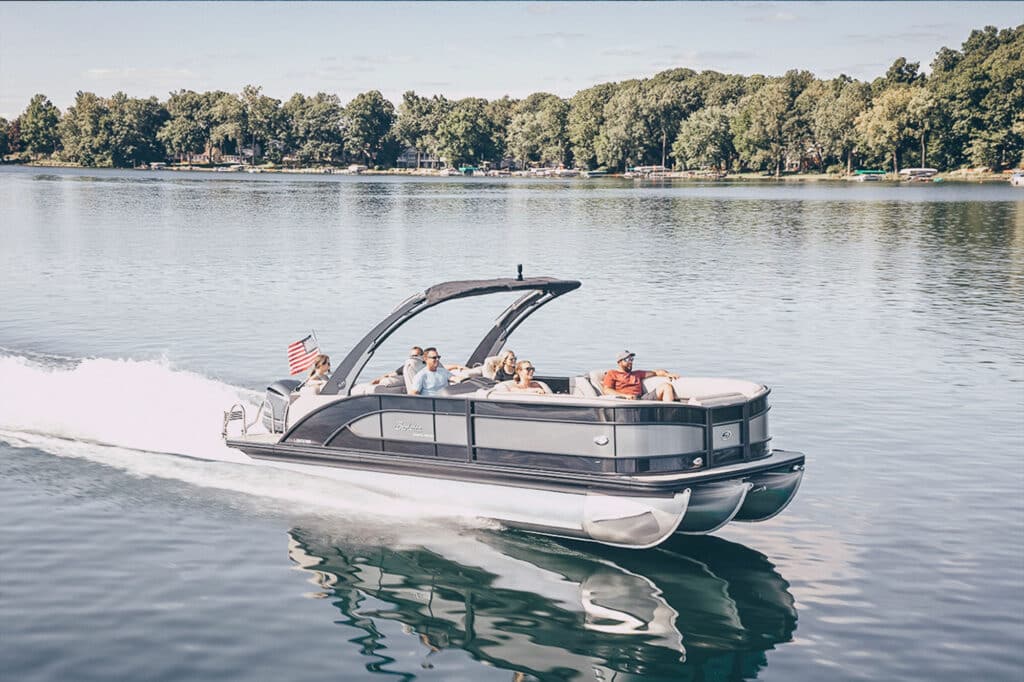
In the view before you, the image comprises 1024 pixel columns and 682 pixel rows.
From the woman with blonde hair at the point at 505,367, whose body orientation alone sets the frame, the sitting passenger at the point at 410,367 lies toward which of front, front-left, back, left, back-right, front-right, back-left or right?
back-right

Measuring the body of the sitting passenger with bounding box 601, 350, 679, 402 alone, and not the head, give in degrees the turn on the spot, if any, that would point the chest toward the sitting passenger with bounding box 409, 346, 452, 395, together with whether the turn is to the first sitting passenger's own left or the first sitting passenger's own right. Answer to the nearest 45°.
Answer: approximately 135° to the first sitting passenger's own right

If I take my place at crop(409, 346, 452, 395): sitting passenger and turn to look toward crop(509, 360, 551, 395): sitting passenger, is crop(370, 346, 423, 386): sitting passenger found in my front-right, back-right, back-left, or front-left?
back-left

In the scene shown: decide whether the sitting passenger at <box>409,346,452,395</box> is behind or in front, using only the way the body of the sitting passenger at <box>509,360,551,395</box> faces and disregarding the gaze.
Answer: behind

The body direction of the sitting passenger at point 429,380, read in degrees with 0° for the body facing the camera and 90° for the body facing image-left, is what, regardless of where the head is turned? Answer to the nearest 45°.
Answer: approximately 315°

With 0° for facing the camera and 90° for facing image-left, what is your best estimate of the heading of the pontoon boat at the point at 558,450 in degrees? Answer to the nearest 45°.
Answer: approximately 315°

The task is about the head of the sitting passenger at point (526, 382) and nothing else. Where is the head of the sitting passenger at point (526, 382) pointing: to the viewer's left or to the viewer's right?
to the viewer's right

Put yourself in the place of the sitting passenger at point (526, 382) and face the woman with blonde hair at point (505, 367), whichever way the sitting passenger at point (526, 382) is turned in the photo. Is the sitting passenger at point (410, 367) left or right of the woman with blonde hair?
left
